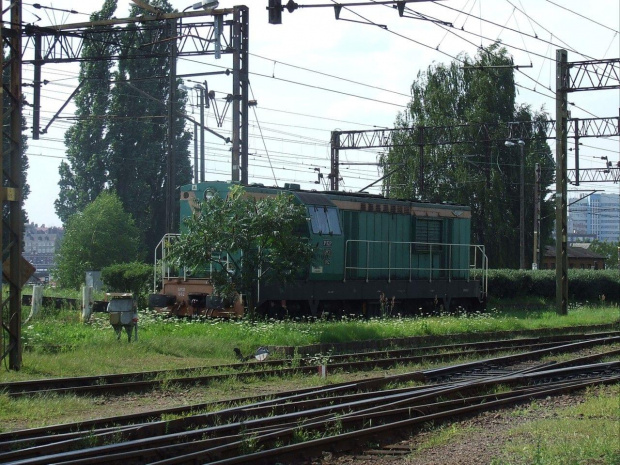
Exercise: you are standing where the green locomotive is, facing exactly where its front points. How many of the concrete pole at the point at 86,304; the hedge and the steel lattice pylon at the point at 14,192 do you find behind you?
1

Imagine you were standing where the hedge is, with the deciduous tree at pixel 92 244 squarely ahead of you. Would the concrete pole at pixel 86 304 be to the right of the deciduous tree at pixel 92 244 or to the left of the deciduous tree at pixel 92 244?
left

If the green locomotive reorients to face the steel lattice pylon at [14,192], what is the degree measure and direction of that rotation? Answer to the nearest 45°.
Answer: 0° — it already faces it

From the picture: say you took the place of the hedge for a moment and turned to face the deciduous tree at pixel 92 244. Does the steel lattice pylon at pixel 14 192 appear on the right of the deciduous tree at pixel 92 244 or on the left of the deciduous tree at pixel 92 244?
left

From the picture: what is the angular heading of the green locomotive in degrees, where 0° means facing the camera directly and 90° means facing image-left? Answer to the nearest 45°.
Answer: approximately 45°

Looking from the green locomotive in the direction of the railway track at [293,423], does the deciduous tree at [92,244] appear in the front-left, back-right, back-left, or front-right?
back-right
